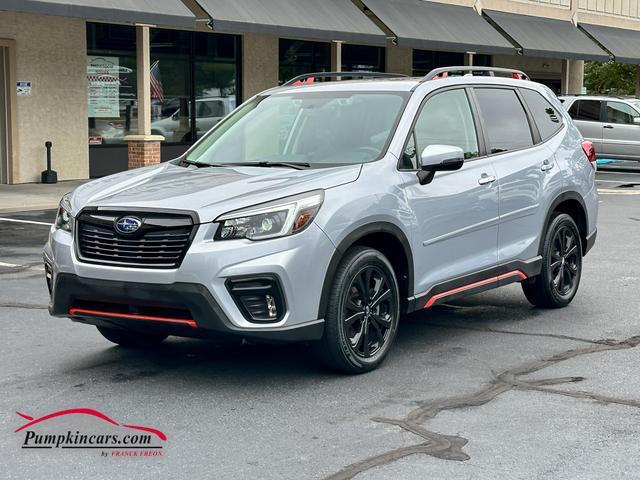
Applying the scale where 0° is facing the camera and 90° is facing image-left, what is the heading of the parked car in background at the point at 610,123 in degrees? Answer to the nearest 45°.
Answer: approximately 270°

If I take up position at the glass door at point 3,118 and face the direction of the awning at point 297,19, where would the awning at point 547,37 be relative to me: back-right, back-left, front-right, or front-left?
front-left

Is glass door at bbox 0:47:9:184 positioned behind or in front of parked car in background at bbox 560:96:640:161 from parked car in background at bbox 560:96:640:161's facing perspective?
behind

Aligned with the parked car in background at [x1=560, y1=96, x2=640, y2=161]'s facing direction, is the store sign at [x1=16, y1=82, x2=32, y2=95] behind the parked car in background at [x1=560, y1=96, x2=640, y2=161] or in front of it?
behind

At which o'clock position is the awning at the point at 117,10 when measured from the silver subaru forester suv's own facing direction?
The awning is roughly at 4 o'clock from the silver subaru forester suv.

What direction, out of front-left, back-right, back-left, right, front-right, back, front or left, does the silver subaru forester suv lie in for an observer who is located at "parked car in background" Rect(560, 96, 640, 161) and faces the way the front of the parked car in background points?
right

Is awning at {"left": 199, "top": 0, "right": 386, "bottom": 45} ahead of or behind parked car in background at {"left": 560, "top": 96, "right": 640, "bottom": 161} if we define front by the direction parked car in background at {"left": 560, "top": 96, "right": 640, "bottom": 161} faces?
behind

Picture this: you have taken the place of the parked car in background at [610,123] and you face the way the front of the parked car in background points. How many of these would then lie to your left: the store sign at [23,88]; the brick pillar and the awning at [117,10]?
0

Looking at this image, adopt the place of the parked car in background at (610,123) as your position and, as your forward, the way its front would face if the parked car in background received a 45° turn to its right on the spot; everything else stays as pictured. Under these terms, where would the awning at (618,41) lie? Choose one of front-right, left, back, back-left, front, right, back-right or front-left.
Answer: back-left

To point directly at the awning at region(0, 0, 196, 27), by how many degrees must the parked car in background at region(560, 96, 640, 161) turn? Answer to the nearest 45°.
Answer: approximately 135° to its right

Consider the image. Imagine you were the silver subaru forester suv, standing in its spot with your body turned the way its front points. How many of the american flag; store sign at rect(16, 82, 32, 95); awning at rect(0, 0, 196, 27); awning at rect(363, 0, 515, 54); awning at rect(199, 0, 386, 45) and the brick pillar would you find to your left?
0

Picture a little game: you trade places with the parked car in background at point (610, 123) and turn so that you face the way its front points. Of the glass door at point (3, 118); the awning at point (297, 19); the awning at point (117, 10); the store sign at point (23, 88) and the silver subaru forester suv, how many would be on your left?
0
